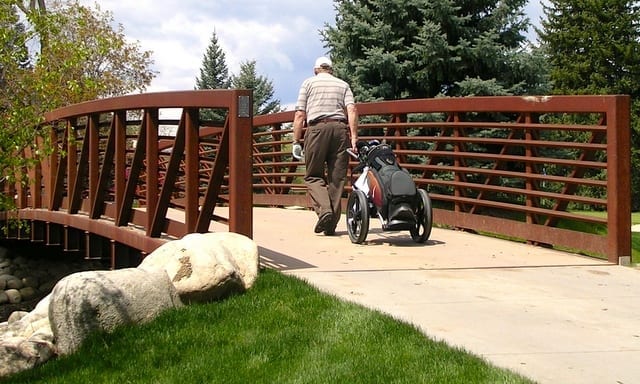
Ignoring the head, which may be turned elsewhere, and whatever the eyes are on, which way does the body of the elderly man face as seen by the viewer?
away from the camera

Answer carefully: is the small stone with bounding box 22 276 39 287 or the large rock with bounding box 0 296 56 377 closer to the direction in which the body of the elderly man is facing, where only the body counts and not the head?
the small stone

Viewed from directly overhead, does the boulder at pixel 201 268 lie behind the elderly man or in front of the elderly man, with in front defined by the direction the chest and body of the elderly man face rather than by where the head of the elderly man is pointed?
behind

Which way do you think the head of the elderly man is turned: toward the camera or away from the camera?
away from the camera

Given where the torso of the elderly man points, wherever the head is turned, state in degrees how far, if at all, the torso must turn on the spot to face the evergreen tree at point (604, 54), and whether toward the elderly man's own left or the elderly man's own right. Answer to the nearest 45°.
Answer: approximately 45° to the elderly man's own right

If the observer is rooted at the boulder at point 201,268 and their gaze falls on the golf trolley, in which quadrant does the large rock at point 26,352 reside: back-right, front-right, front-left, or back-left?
back-left

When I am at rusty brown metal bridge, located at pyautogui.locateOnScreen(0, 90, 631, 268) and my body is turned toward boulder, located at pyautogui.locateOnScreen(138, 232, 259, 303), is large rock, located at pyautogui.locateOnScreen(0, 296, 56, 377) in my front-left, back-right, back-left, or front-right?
front-right

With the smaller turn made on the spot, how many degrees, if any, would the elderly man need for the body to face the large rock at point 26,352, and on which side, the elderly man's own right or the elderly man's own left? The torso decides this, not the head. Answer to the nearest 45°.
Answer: approximately 135° to the elderly man's own left

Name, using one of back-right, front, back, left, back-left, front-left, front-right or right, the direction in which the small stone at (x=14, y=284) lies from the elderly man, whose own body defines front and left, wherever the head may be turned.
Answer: front-left
